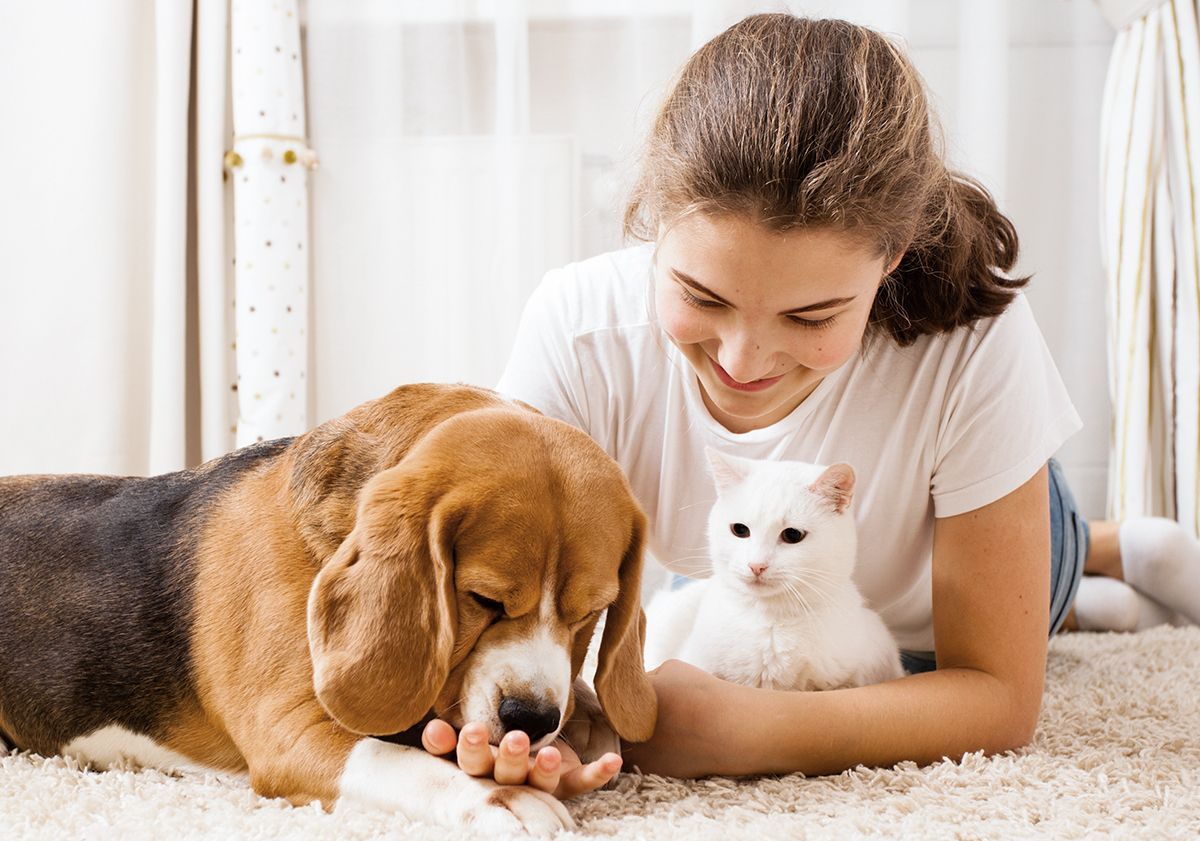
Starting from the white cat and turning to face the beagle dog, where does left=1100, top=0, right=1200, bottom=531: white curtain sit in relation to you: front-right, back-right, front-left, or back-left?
back-right

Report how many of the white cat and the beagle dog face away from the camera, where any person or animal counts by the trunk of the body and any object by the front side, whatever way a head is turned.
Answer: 0

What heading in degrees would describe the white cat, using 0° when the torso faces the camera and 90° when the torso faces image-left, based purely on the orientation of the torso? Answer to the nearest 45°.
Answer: approximately 0°

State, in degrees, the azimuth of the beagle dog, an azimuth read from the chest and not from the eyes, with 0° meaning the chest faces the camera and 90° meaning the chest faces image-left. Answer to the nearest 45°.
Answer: approximately 315°

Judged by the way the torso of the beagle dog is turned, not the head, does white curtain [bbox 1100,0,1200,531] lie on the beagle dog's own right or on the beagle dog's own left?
on the beagle dog's own left

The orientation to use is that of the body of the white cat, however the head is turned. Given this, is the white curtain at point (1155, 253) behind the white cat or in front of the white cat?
behind
